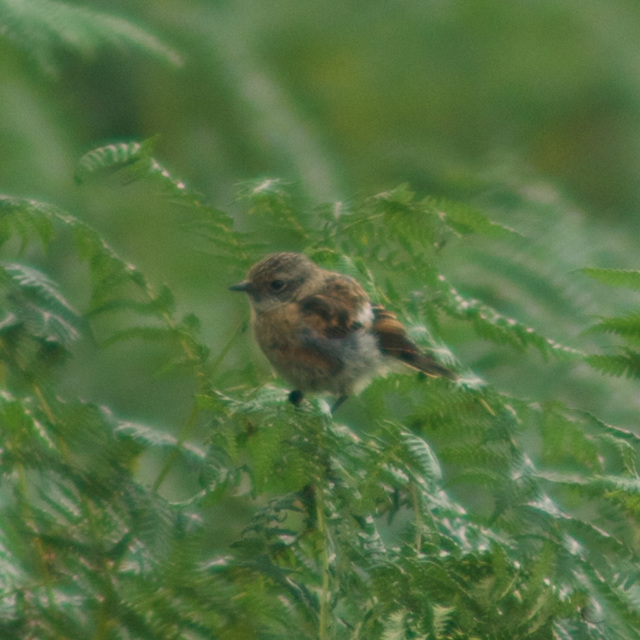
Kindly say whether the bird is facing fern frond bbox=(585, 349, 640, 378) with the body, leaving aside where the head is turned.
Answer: no

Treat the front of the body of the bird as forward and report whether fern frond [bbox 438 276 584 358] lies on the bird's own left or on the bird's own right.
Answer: on the bird's own left

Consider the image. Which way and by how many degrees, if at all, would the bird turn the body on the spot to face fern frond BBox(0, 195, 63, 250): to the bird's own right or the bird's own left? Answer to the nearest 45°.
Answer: approximately 45° to the bird's own left

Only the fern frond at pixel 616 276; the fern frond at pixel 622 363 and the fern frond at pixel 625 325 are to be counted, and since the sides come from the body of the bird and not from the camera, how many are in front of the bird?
0

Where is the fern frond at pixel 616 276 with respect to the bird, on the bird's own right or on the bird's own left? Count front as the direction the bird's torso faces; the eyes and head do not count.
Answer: on the bird's own left

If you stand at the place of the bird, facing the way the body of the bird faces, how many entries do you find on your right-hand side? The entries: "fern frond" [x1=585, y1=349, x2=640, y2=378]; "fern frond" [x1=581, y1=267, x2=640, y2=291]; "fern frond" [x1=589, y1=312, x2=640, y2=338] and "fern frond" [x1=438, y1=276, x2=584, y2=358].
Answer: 0

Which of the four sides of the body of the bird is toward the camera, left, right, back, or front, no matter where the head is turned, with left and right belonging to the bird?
left

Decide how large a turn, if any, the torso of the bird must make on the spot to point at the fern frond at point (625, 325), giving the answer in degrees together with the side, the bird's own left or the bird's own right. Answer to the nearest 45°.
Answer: approximately 135° to the bird's own left

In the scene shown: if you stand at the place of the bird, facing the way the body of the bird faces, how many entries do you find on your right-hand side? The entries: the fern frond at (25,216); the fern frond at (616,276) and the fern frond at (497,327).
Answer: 0
